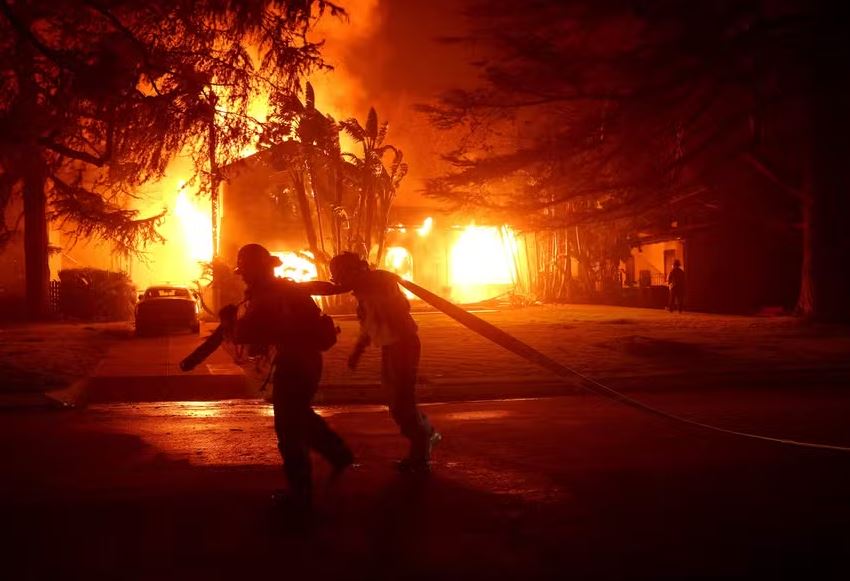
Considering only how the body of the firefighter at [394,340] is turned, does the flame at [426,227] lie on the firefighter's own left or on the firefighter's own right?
on the firefighter's own right

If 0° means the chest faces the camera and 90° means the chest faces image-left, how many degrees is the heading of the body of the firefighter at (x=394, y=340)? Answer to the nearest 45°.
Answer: approximately 90°

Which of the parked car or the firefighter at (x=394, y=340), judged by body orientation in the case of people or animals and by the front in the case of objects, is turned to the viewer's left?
the firefighter

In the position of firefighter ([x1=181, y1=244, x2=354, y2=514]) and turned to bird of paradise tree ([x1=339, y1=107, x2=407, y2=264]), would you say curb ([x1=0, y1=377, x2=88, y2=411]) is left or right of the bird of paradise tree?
left

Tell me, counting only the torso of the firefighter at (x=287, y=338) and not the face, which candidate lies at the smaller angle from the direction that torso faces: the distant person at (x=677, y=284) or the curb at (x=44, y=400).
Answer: the curb

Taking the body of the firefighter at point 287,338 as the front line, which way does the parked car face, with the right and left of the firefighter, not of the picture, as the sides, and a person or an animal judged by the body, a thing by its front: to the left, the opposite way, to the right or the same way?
to the right
